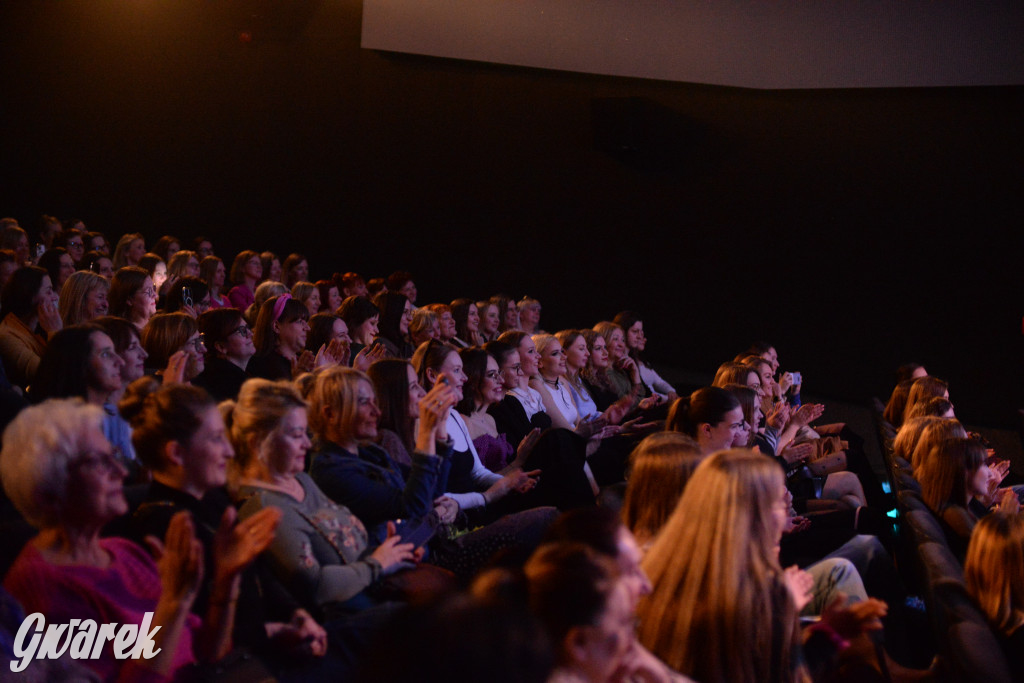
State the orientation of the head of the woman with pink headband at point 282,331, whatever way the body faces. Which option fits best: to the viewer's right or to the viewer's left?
to the viewer's right

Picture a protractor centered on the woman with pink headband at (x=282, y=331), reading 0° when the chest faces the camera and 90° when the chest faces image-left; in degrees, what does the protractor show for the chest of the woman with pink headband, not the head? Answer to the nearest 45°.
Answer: approximately 270°

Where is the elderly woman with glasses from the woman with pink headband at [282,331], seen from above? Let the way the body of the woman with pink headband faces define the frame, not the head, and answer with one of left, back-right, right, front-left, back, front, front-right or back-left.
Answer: right
